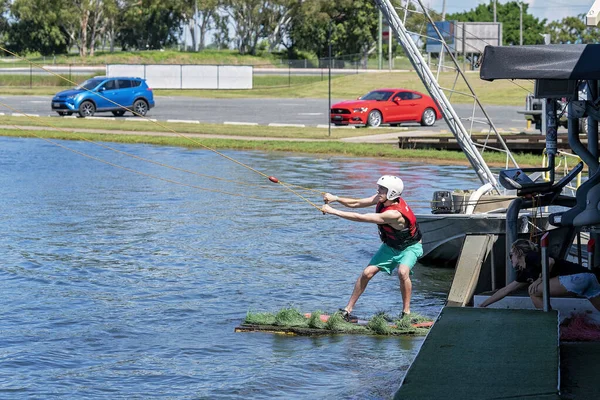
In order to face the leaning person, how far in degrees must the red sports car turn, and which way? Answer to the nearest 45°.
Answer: approximately 45° to its left

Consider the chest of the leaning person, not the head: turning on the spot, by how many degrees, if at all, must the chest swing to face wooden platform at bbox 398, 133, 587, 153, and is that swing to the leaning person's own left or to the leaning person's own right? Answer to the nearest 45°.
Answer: approximately 90° to the leaning person's own right

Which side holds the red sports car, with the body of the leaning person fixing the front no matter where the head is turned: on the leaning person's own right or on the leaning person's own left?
on the leaning person's own right

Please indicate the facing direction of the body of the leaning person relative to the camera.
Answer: to the viewer's left

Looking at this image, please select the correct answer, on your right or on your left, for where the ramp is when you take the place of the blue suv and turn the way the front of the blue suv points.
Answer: on your left

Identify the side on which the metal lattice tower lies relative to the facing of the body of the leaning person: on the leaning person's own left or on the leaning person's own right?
on the leaning person's own right

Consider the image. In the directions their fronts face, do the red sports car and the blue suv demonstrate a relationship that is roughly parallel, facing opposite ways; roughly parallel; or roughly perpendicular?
roughly parallel

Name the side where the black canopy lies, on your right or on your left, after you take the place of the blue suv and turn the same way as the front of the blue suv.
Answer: on your left

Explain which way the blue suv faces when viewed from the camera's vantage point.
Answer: facing the viewer and to the left of the viewer
